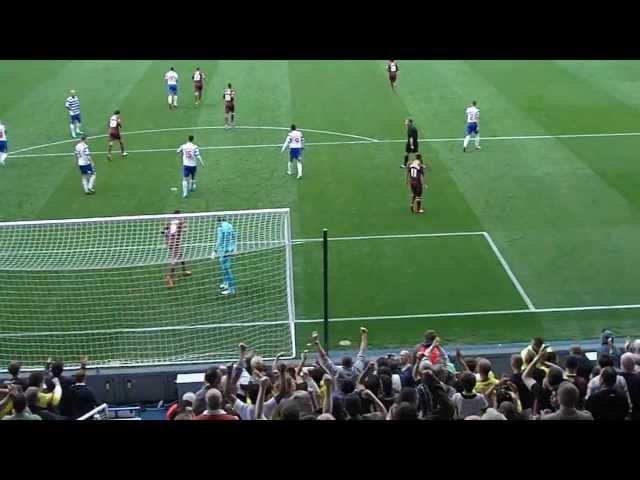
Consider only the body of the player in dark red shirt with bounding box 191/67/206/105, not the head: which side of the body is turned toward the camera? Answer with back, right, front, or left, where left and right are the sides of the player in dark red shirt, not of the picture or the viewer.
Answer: back

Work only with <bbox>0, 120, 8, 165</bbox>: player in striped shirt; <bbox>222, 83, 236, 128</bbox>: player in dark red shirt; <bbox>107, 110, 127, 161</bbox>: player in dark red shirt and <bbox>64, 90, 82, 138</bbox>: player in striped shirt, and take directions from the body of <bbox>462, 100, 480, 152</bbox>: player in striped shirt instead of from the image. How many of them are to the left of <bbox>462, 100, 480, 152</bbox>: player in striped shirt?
4

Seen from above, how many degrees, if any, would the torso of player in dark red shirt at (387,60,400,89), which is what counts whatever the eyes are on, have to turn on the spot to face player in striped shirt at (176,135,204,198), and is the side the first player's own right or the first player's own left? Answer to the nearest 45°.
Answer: approximately 135° to the first player's own left

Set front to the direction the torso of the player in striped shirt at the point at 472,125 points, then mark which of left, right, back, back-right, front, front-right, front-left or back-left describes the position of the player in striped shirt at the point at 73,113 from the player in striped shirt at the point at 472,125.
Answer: left

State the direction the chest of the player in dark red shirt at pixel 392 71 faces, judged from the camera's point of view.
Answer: away from the camera

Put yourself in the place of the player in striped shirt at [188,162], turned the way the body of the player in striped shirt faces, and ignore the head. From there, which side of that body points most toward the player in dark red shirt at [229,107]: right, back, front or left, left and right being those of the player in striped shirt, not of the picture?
front
